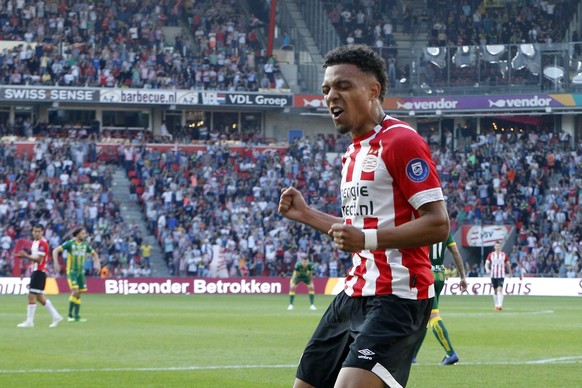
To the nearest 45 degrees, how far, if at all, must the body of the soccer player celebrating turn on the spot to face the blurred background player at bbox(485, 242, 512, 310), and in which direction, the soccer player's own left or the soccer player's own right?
approximately 135° to the soccer player's own right

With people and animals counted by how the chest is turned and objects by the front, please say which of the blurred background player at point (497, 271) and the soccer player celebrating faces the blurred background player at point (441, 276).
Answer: the blurred background player at point (497, 271)

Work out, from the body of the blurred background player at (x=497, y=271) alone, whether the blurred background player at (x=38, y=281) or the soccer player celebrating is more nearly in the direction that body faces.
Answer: the soccer player celebrating

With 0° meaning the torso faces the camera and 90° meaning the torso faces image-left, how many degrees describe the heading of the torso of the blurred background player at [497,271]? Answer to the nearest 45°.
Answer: approximately 0°

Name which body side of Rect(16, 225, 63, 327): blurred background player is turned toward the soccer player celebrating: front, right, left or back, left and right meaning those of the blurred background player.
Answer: left

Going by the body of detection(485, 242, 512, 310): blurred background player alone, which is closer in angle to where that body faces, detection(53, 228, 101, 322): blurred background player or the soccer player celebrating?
the soccer player celebrating

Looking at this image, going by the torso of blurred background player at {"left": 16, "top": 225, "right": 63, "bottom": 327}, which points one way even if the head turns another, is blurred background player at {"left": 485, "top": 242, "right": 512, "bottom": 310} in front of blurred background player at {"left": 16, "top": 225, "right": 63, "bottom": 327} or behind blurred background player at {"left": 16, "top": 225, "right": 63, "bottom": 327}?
behind
